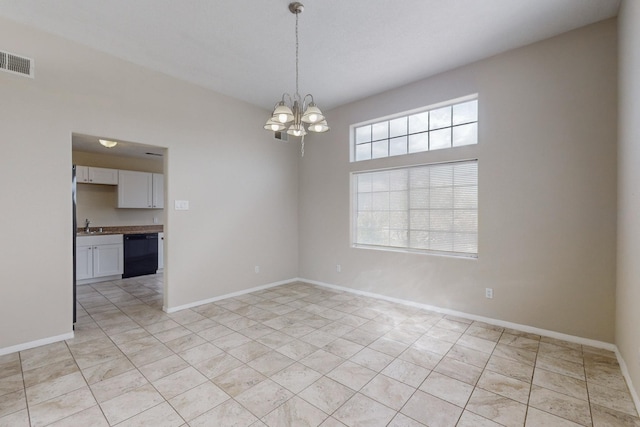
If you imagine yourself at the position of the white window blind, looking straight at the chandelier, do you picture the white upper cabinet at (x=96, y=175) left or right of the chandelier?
right

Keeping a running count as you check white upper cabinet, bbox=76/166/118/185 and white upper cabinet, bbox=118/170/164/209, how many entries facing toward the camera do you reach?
2

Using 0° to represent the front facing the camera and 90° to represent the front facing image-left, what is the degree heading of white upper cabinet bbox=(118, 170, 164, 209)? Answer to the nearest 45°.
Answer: approximately 0°

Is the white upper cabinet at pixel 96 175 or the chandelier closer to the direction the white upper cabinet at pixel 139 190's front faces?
the chandelier

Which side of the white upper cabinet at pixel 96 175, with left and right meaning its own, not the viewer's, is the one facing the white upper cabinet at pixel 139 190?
left

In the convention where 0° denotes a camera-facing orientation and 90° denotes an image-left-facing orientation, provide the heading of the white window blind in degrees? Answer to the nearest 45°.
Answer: approximately 45°

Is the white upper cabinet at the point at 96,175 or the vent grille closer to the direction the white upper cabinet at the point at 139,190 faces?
the vent grille
